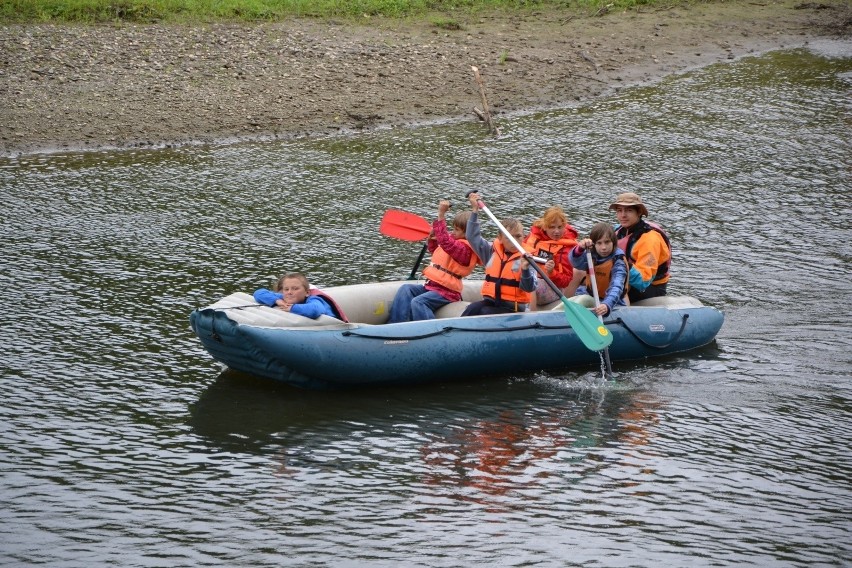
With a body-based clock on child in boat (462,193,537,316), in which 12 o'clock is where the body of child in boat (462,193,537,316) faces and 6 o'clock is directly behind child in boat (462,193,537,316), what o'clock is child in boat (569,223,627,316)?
child in boat (569,223,627,316) is roughly at 7 o'clock from child in boat (462,193,537,316).

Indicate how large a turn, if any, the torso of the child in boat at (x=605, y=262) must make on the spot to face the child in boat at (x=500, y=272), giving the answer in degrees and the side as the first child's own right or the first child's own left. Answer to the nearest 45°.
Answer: approximately 45° to the first child's own right

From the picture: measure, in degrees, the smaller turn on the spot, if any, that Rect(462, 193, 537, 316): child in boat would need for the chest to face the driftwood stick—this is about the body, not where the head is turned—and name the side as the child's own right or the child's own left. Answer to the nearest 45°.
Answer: approximately 135° to the child's own right

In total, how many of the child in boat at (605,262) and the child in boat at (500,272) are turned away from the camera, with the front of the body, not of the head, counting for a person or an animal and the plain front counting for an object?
0

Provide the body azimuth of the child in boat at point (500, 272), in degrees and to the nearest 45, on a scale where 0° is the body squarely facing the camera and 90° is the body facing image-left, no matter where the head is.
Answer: approximately 45°

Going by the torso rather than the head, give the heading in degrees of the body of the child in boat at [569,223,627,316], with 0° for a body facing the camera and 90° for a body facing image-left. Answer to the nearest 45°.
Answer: approximately 45°
